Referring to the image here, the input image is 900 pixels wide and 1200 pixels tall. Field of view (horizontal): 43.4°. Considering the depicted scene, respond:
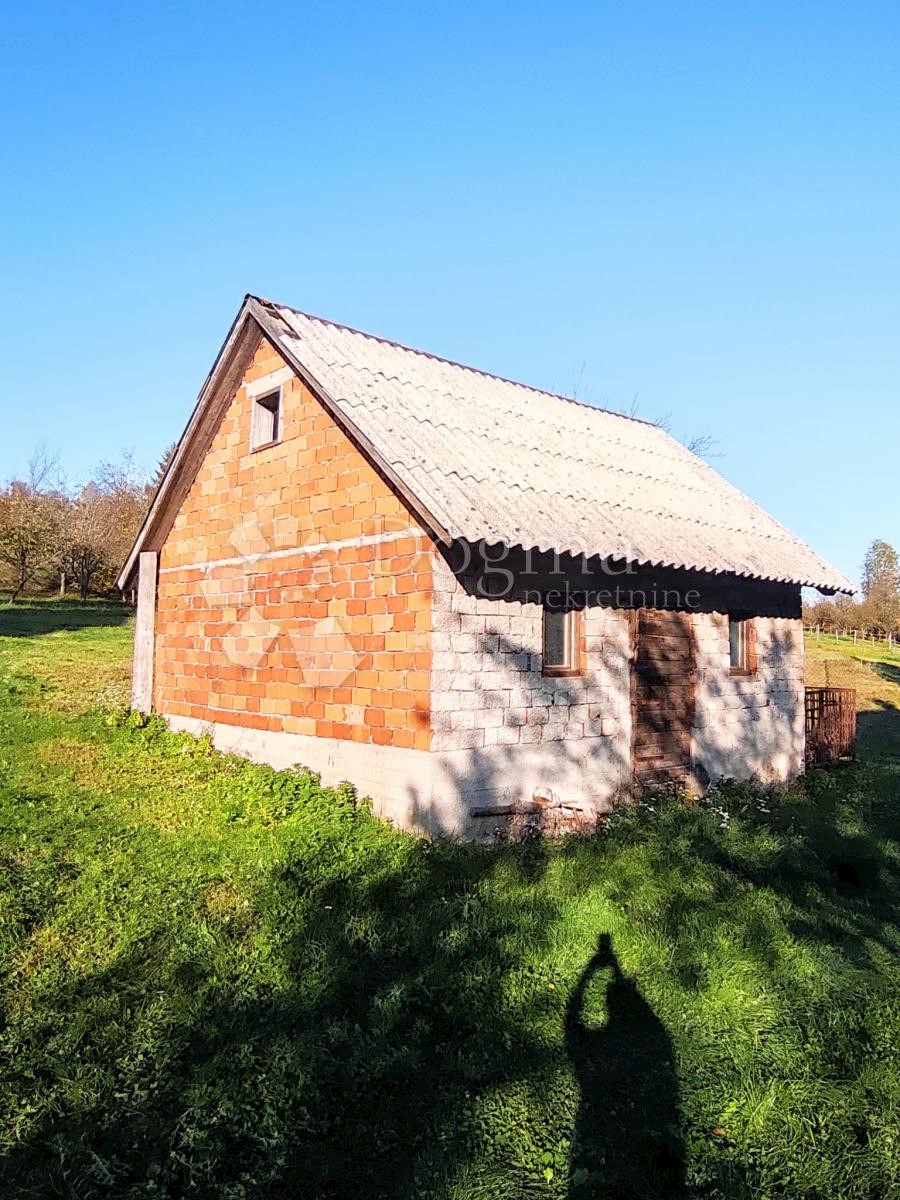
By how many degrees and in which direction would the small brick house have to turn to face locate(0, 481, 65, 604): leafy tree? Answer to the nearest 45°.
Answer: approximately 180°

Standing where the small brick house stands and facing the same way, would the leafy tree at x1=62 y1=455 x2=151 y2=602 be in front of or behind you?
behind

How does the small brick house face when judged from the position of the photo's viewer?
facing the viewer and to the right of the viewer
